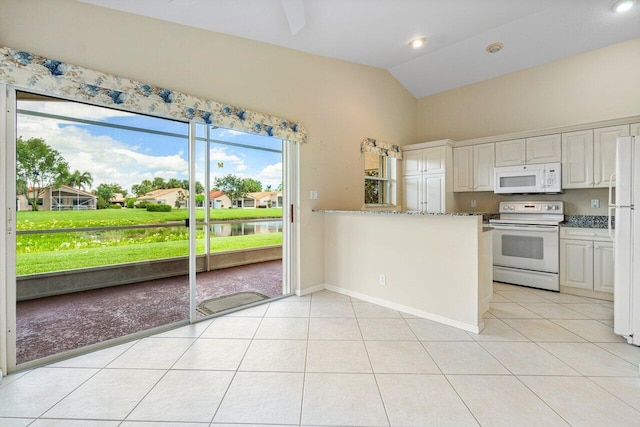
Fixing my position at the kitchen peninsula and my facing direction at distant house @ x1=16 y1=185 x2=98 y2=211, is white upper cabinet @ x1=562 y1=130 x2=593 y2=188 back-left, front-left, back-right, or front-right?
back-right

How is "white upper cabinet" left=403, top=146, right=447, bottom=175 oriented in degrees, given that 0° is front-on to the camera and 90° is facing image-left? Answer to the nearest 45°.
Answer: approximately 45°

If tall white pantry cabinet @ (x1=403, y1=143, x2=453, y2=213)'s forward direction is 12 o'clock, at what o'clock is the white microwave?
The white microwave is roughly at 8 o'clock from the tall white pantry cabinet.

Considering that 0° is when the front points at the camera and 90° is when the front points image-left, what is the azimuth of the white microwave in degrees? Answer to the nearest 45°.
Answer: approximately 0°

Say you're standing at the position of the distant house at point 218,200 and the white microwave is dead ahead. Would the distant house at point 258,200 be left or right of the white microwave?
left

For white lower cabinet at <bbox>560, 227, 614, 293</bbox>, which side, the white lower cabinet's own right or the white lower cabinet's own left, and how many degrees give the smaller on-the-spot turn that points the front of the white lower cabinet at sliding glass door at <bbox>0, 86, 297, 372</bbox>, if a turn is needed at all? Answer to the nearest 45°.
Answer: approximately 45° to the white lower cabinet's own right
